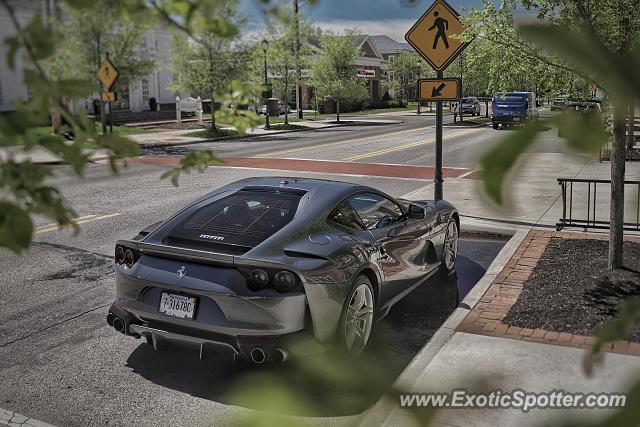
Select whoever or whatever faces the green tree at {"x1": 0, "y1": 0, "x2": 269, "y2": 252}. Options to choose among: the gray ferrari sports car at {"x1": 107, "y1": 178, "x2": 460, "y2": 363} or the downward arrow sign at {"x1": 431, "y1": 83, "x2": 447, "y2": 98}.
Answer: the downward arrow sign

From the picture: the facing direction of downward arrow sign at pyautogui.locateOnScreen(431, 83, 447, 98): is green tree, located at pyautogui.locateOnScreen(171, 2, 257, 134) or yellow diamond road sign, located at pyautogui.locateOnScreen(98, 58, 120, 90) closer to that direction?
the yellow diamond road sign

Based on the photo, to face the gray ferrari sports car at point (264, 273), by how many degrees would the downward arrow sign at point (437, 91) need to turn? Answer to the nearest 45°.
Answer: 0° — it already faces it

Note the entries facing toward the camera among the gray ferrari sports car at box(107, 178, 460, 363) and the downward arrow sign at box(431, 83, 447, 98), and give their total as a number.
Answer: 1

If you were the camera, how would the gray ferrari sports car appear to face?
facing away from the viewer and to the right of the viewer

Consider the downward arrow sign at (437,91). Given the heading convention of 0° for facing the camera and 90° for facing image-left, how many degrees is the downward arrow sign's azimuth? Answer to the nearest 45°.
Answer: approximately 0°

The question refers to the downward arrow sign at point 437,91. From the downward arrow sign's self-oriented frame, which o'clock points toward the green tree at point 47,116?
The green tree is roughly at 12 o'clock from the downward arrow sign.
